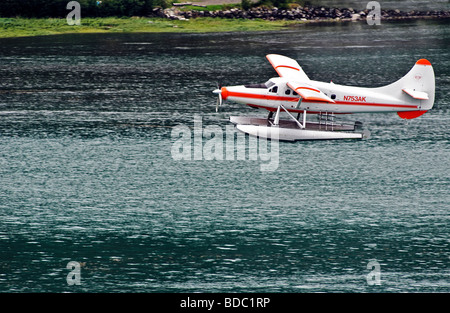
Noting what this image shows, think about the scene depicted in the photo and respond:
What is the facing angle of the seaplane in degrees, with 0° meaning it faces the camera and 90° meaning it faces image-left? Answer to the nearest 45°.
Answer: approximately 90°
